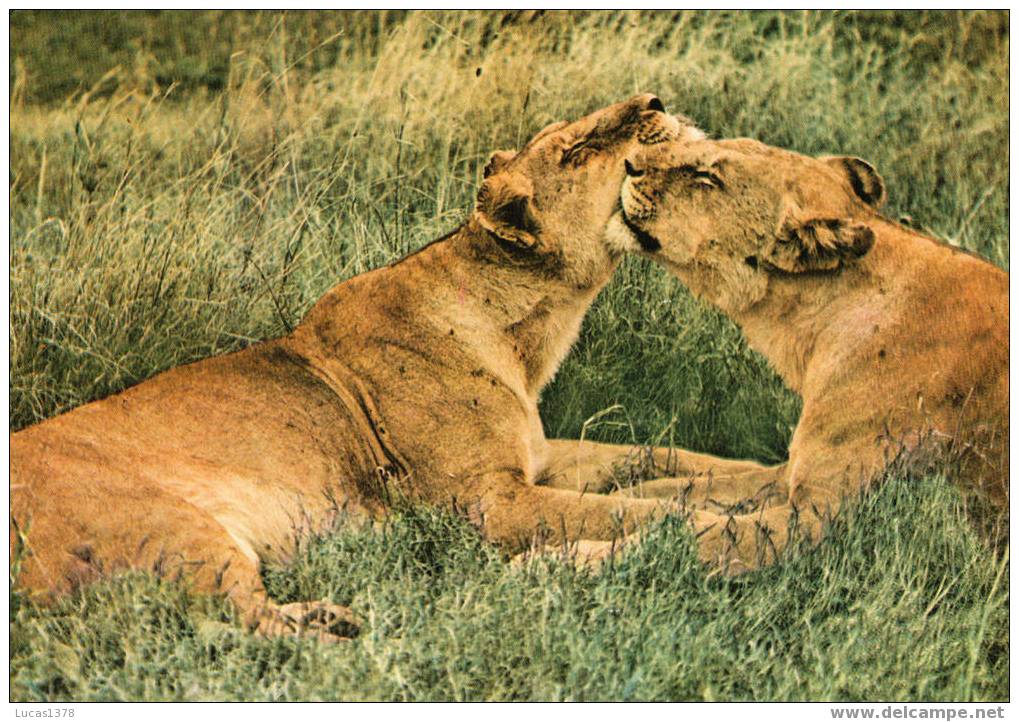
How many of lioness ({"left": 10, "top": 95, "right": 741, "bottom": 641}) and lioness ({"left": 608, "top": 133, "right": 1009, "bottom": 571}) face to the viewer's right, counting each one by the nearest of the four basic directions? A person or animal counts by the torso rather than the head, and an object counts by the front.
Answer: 1

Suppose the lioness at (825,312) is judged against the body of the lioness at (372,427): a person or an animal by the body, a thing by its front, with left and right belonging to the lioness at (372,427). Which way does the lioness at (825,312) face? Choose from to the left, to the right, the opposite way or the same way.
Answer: the opposite way

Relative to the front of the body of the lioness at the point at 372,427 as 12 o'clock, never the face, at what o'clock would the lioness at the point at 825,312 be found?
the lioness at the point at 825,312 is roughly at 12 o'clock from the lioness at the point at 372,427.

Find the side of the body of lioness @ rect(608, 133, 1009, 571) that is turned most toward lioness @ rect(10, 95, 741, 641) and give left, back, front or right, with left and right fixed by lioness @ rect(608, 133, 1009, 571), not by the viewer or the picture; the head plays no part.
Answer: front

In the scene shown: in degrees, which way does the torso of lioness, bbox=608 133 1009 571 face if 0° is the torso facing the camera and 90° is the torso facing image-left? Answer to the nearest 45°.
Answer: approximately 90°

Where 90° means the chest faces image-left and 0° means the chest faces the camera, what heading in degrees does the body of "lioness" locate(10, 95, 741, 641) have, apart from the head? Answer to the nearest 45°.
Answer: approximately 270°
